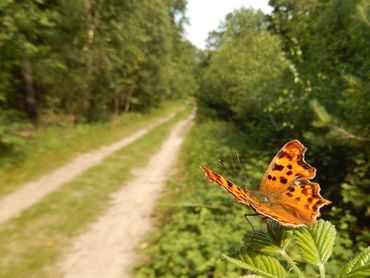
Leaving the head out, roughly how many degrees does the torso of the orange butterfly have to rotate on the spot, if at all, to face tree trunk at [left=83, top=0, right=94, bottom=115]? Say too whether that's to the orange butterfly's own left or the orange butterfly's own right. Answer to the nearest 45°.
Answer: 0° — it already faces it

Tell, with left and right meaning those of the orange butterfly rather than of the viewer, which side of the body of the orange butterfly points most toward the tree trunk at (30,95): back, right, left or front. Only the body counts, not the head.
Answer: front

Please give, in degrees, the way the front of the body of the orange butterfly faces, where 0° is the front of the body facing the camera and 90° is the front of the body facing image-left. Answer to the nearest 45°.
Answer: approximately 135°
